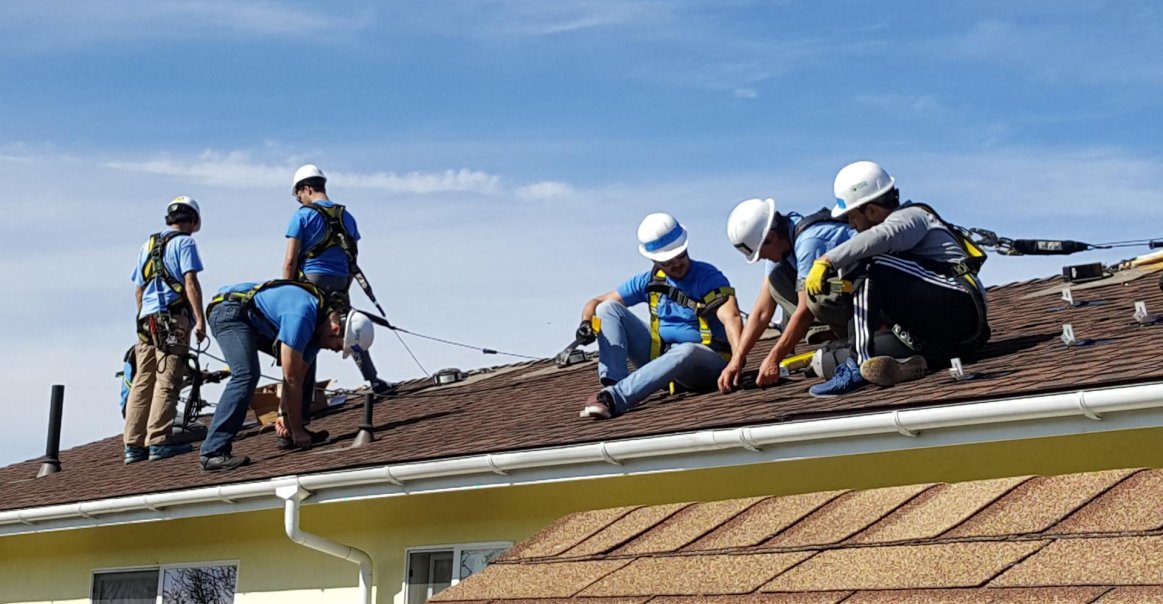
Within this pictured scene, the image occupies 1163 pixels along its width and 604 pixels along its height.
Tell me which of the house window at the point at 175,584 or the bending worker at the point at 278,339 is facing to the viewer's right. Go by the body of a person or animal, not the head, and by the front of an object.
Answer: the bending worker

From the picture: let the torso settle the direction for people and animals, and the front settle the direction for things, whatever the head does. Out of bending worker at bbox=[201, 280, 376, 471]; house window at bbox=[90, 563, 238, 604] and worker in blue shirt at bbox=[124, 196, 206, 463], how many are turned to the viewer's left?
0

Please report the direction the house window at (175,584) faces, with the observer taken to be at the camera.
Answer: facing the viewer

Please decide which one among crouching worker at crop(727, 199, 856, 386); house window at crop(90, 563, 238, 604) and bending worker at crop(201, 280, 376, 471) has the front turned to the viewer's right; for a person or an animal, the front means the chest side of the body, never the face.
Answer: the bending worker

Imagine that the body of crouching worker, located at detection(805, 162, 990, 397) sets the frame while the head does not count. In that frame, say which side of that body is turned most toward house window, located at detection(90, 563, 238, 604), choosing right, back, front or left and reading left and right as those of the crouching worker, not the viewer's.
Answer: front

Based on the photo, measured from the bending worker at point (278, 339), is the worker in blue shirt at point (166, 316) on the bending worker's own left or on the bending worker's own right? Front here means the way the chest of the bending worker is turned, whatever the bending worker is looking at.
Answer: on the bending worker's own left

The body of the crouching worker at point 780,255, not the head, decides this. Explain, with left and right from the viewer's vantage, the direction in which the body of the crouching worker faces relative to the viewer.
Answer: facing the viewer and to the left of the viewer

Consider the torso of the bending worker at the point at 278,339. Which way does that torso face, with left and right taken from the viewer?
facing to the right of the viewer

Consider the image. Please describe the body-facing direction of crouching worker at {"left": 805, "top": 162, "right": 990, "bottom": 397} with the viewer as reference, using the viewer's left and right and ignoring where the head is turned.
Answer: facing to the left of the viewer

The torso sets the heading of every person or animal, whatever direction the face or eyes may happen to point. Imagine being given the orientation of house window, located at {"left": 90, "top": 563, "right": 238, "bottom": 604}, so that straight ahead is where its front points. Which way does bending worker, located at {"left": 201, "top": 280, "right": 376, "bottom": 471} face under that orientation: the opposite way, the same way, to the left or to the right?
to the left

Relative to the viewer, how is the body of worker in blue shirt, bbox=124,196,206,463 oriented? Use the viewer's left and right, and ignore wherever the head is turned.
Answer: facing away from the viewer and to the right of the viewer
